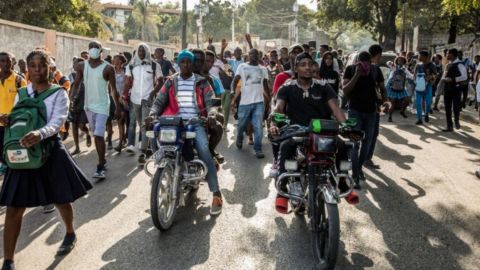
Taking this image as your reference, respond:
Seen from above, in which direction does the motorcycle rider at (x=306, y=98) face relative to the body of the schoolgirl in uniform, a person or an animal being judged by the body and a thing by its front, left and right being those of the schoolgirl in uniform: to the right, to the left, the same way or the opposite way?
the same way

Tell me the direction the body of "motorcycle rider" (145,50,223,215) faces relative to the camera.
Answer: toward the camera

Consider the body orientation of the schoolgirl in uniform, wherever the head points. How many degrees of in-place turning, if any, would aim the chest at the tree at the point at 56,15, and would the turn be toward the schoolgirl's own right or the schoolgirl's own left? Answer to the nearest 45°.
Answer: approximately 135° to the schoolgirl's own right

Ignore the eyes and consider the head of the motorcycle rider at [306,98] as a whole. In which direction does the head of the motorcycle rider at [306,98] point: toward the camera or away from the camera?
toward the camera

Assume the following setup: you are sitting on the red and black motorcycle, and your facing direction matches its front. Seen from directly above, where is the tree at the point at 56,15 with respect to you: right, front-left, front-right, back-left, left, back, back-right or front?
back-right

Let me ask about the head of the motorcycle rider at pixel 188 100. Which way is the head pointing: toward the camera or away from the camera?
toward the camera

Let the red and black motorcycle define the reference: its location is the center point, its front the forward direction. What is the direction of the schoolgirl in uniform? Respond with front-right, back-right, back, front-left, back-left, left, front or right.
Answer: right

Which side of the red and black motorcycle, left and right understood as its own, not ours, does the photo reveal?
front

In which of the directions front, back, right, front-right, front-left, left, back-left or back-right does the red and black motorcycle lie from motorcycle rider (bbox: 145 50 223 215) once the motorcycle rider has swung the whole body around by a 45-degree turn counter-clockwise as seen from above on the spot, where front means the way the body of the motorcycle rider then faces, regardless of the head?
front

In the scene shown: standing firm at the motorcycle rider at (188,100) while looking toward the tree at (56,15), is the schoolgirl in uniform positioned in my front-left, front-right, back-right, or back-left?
back-left

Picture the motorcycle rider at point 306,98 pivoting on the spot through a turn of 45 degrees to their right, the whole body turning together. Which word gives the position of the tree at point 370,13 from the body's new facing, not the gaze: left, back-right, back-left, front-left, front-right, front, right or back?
back-right

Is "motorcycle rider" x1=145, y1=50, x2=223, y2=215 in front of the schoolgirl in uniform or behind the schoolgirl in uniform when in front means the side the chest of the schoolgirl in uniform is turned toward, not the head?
behind

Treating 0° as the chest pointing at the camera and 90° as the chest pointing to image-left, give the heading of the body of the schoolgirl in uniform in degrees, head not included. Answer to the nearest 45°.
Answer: approximately 45°

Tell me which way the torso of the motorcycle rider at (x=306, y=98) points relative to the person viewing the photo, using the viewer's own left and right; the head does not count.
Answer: facing the viewer

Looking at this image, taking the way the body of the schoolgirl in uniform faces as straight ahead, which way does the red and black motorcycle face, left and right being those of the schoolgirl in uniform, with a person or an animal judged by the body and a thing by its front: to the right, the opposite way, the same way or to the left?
the same way

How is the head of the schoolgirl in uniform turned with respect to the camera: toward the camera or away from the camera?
toward the camera
